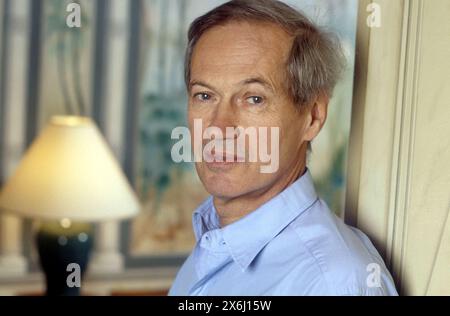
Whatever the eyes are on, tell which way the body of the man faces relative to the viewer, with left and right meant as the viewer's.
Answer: facing the viewer and to the left of the viewer

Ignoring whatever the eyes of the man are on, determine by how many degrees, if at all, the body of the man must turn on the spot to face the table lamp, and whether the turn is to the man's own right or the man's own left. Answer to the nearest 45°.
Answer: approximately 45° to the man's own right
